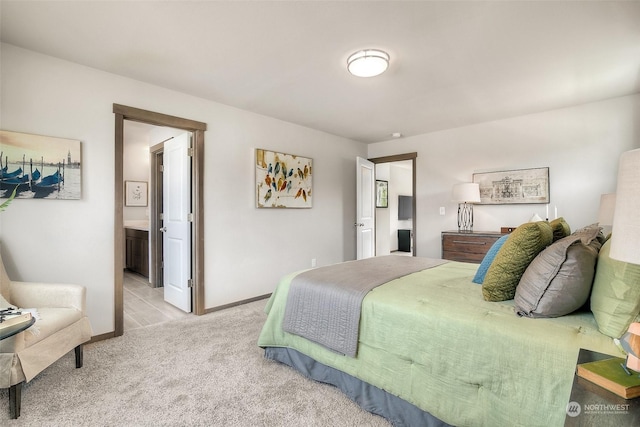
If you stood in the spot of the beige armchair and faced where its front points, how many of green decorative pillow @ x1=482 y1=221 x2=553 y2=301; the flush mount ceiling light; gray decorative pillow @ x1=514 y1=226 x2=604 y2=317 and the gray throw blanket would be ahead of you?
4

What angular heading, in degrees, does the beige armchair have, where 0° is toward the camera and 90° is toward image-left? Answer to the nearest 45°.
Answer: approximately 315°

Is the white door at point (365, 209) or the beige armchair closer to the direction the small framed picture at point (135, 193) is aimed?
the beige armchair

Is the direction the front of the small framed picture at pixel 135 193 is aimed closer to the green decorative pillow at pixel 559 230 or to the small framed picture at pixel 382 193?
the green decorative pillow

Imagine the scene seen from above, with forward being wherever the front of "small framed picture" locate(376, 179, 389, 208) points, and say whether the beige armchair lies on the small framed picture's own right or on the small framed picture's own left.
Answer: on the small framed picture's own right

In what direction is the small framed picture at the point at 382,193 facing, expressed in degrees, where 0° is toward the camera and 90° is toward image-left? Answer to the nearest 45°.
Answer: approximately 315°

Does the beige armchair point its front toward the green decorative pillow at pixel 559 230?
yes

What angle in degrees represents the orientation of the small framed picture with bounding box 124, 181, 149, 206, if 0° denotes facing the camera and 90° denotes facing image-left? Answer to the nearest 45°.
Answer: approximately 0°

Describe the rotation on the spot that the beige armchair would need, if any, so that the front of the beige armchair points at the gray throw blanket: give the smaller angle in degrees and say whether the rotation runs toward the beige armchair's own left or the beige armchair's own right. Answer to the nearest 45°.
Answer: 0° — it already faces it

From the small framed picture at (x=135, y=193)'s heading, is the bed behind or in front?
in front
